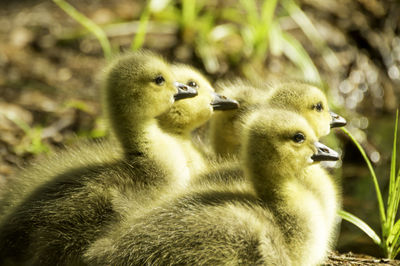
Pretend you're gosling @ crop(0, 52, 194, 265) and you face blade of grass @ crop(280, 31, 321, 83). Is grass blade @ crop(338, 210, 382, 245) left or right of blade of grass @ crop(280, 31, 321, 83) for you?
right

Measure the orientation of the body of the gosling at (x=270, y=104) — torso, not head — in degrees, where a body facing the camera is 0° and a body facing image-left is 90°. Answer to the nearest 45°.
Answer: approximately 270°

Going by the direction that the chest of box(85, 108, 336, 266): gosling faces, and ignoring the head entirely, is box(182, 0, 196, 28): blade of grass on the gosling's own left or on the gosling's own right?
on the gosling's own left

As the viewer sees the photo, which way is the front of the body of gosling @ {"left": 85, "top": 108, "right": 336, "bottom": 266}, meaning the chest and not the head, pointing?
to the viewer's right

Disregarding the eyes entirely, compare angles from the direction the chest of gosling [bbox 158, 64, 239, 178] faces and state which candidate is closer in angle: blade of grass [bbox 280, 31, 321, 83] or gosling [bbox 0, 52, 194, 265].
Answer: the blade of grass

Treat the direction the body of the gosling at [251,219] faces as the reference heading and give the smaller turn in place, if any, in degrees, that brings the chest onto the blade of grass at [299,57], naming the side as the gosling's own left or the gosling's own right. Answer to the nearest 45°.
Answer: approximately 90° to the gosling's own left

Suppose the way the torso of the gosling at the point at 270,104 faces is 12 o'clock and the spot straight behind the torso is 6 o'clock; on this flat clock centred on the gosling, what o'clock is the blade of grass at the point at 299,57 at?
The blade of grass is roughly at 9 o'clock from the gosling.

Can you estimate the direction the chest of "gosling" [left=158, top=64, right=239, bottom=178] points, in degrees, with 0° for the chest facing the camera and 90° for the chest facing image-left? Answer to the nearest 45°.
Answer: approximately 270°

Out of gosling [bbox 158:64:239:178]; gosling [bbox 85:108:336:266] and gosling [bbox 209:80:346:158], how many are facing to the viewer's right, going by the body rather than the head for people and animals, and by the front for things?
3
